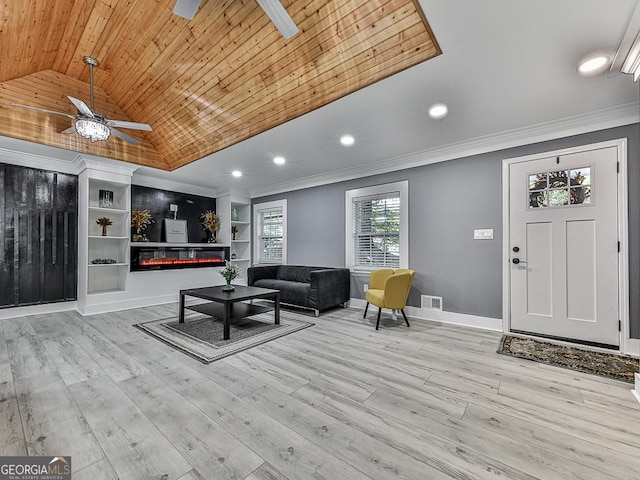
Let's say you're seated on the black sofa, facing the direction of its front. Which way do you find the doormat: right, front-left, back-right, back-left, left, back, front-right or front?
left

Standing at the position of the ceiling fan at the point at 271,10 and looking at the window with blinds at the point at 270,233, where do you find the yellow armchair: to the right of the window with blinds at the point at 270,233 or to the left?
right

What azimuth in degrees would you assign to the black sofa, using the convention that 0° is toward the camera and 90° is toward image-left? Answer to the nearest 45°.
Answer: approximately 45°

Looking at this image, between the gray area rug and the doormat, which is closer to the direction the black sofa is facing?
the gray area rug

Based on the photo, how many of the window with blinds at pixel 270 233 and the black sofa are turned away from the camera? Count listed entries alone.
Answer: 0

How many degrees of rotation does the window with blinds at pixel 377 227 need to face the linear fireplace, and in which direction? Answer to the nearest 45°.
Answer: approximately 45° to its right

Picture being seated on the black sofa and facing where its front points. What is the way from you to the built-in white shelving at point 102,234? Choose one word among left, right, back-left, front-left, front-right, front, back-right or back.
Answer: front-right

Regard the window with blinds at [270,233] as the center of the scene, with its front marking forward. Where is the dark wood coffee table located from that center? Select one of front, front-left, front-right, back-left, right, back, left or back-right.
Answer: front-left
